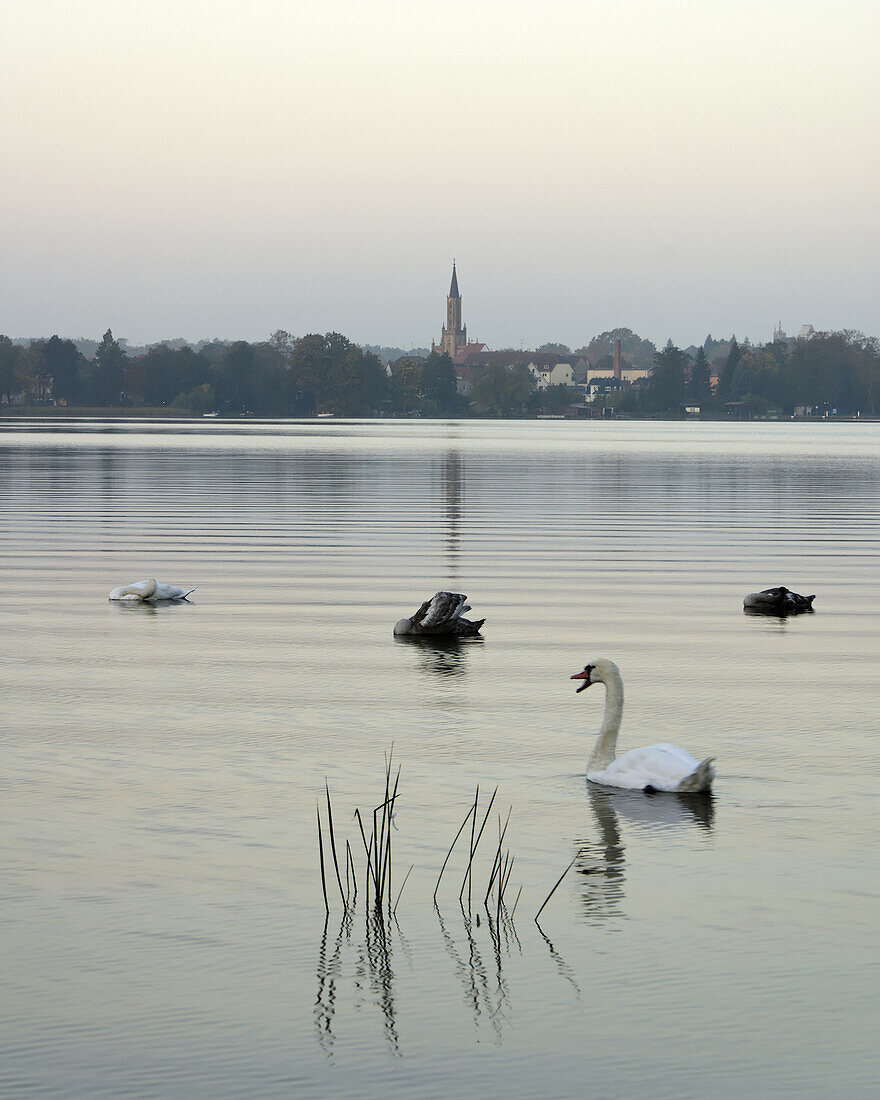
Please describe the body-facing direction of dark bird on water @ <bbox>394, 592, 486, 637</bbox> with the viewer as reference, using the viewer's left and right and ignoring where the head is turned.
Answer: facing to the left of the viewer

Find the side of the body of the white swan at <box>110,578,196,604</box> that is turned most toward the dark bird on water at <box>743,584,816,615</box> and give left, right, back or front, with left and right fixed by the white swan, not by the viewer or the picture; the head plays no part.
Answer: back

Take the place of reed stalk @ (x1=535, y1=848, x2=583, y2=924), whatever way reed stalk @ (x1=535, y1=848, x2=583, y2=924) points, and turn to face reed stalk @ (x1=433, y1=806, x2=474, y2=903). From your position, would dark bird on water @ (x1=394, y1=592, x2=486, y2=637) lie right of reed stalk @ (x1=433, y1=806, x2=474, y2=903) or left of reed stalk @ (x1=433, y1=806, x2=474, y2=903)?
right

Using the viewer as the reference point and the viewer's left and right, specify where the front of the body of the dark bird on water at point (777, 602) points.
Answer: facing to the left of the viewer

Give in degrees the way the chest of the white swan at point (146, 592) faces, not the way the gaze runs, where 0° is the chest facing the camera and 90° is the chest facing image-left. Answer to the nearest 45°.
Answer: approximately 90°

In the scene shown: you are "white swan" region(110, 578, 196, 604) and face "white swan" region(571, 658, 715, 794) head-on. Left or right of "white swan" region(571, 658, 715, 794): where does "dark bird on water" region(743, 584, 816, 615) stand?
left

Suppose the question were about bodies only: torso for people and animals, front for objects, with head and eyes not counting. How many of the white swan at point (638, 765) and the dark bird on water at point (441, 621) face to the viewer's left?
2

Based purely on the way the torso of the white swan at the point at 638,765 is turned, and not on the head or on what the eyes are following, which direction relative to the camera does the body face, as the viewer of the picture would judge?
to the viewer's left

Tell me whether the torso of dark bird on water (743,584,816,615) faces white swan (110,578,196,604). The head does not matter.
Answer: yes
